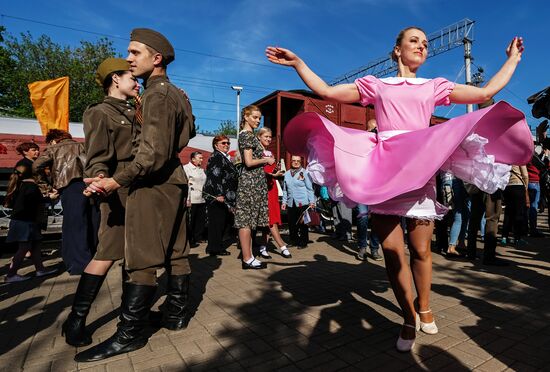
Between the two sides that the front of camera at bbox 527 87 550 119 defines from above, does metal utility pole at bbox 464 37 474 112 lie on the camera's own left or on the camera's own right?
on the camera's own right

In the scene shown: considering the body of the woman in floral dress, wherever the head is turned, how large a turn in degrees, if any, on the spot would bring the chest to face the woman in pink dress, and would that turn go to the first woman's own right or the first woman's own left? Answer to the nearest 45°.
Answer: approximately 45° to the first woman's own right

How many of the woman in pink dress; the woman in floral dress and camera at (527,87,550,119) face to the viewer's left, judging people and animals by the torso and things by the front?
1

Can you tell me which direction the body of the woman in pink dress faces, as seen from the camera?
toward the camera

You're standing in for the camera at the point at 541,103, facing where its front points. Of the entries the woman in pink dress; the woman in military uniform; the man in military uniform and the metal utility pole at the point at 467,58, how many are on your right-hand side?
1

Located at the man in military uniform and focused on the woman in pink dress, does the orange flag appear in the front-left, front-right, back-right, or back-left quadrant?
back-left

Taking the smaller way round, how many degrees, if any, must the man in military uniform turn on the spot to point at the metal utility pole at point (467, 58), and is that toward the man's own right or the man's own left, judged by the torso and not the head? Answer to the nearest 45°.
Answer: approximately 135° to the man's own right

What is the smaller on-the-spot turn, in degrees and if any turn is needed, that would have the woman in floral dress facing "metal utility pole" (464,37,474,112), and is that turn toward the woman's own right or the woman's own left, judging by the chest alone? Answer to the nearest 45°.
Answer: approximately 45° to the woman's own left

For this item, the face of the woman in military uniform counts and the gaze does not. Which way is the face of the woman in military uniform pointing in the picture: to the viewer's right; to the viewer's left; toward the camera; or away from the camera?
to the viewer's right
